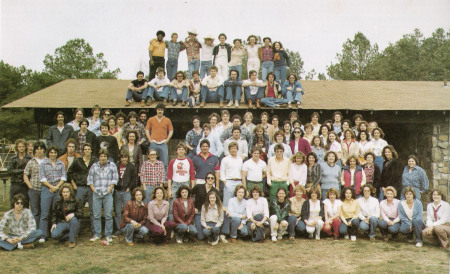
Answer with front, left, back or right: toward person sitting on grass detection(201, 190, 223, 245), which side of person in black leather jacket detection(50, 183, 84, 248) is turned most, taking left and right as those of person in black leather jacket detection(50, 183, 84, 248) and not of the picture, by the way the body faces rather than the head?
left

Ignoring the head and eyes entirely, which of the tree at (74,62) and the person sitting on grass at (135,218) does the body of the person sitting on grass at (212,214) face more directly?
the person sitting on grass

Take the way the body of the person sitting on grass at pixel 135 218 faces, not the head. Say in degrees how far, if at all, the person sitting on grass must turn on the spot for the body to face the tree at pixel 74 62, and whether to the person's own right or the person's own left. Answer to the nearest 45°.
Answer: approximately 180°

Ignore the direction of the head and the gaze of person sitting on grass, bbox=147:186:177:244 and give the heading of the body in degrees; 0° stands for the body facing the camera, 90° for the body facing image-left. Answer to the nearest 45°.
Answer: approximately 0°

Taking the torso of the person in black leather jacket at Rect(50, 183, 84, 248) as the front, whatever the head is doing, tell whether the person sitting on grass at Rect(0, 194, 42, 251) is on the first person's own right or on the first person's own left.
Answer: on the first person's own right

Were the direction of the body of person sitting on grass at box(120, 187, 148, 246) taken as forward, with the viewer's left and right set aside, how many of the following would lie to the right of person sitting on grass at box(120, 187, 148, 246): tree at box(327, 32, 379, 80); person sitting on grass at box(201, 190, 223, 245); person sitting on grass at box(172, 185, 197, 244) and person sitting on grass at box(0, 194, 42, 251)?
1

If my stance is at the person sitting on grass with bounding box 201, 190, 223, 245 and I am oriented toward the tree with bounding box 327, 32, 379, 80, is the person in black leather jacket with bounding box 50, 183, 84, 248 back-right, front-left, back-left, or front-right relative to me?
back-left

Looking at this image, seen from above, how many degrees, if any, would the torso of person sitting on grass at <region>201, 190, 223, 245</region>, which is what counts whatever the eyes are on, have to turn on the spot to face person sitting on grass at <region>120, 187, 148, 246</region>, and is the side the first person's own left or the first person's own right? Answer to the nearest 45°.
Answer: approximately 90° to the first person's own right

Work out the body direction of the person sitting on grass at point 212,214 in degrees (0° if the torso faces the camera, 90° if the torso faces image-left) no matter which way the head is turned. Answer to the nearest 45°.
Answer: approximately 0°
